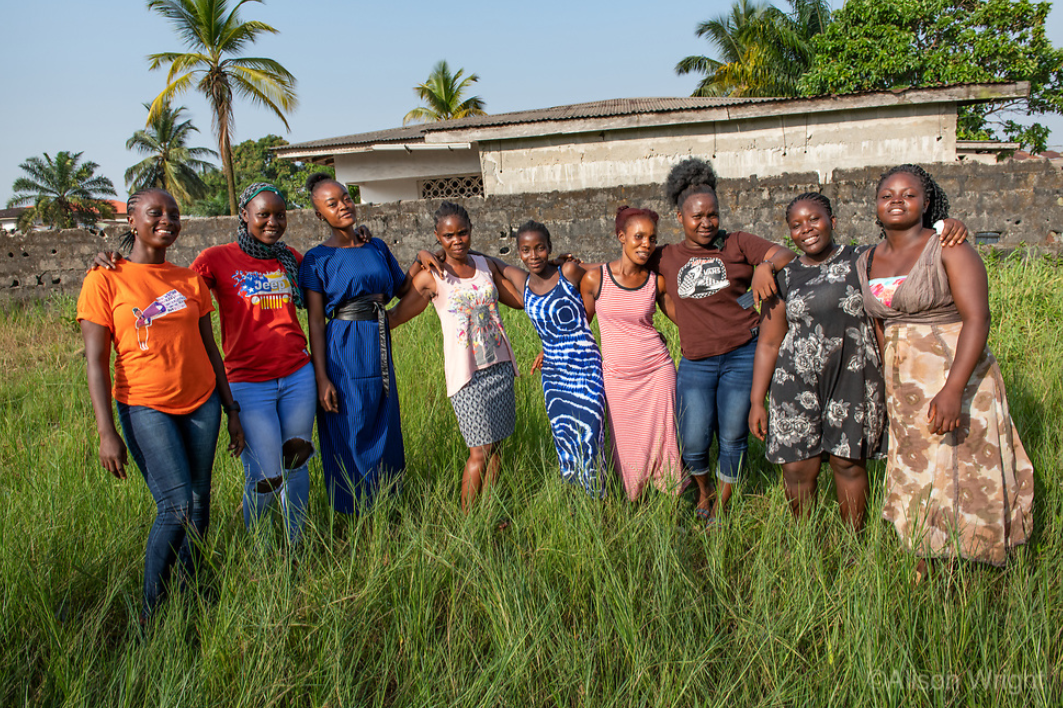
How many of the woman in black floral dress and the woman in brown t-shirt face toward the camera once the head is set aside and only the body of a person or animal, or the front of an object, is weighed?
2

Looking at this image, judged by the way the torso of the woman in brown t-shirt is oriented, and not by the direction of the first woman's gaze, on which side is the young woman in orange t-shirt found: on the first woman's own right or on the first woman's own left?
on the first woman's own right

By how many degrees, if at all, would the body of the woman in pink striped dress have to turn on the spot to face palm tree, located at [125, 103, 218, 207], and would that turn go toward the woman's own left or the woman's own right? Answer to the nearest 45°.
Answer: approximately 135° to the woman's own right

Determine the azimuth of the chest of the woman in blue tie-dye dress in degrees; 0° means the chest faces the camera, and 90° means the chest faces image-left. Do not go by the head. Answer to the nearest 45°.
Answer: approximately 0°

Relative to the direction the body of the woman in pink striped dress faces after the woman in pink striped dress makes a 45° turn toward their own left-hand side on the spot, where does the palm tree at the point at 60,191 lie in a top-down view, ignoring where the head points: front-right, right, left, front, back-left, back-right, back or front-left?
back

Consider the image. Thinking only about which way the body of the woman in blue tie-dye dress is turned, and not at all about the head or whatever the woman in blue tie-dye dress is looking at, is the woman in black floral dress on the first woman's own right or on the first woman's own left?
on the first woman's own left
